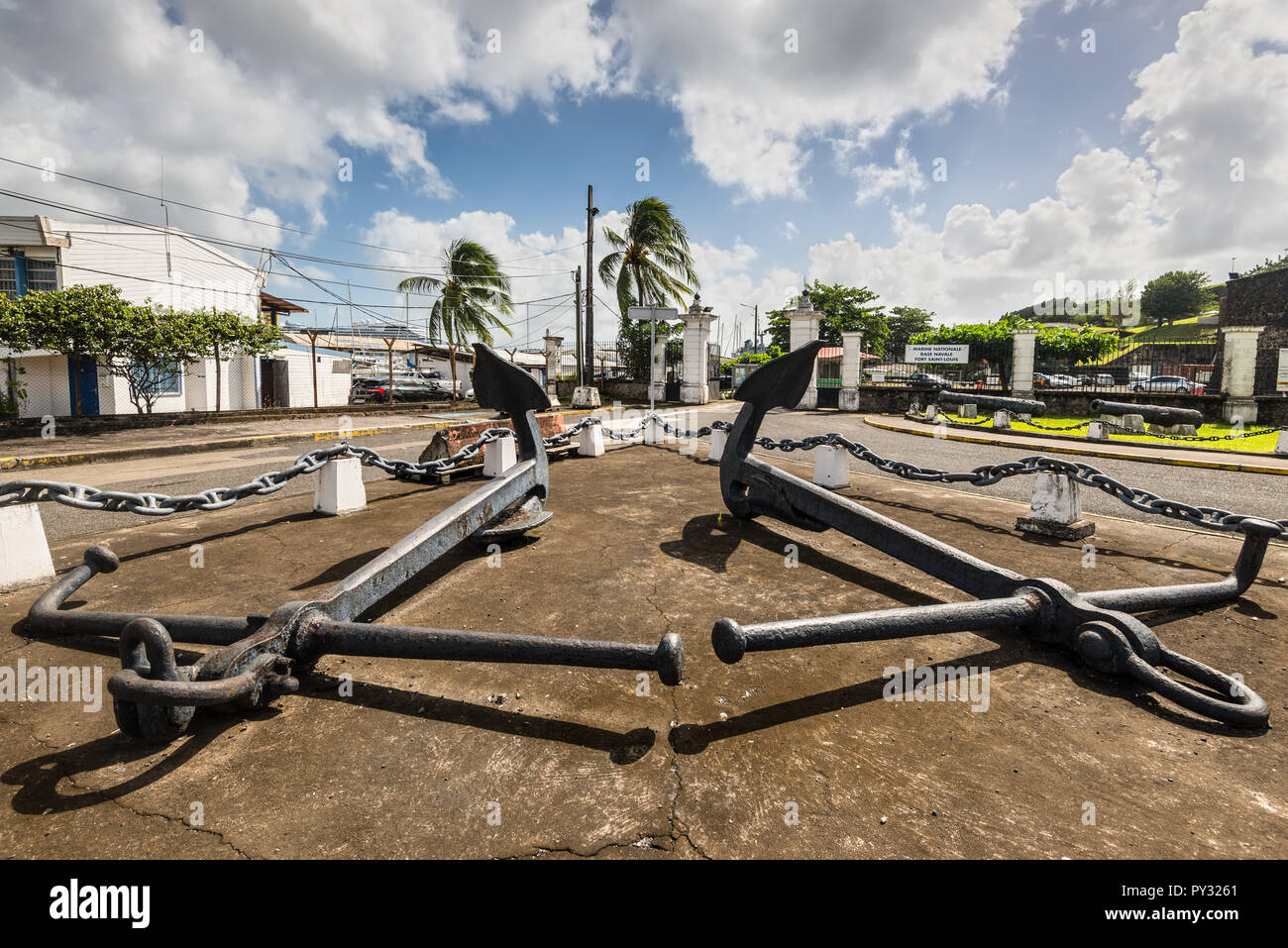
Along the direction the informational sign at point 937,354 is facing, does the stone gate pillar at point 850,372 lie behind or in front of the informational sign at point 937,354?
in front

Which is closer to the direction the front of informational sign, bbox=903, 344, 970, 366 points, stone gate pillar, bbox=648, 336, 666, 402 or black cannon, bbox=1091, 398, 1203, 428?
the black cannon

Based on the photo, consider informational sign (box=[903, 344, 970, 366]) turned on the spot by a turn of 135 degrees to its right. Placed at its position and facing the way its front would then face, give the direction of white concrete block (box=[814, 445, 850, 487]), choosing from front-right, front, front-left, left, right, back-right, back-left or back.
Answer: back-left

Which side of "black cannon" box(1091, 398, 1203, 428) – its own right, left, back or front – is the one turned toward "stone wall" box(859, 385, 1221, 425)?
right

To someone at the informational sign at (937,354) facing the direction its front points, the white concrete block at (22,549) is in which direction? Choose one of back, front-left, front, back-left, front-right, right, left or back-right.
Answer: front

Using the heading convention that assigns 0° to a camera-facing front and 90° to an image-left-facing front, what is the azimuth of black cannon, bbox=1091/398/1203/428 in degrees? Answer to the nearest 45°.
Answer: approximately 90°

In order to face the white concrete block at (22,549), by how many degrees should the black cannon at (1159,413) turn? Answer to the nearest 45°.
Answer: approximately 90° to its left

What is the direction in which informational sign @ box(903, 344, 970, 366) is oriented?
toward the camera

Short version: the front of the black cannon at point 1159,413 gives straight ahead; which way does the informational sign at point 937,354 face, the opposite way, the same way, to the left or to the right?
to the left

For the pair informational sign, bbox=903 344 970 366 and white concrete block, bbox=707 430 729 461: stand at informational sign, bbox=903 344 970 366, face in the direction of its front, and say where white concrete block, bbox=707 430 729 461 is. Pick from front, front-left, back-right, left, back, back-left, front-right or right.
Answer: front

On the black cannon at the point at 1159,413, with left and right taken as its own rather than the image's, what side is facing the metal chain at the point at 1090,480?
left

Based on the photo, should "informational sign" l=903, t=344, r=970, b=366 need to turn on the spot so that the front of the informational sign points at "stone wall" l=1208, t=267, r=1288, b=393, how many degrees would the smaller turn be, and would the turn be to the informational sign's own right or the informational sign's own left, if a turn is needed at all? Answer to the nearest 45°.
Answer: approximately 90° to the informational sign's own left

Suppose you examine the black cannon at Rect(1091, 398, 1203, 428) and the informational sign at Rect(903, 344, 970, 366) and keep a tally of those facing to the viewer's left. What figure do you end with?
1

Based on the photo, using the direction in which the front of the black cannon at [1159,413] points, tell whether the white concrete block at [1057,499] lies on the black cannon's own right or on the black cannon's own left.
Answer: on the black cannon's own left

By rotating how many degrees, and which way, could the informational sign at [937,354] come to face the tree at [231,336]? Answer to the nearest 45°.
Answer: approximately 45° to its right
